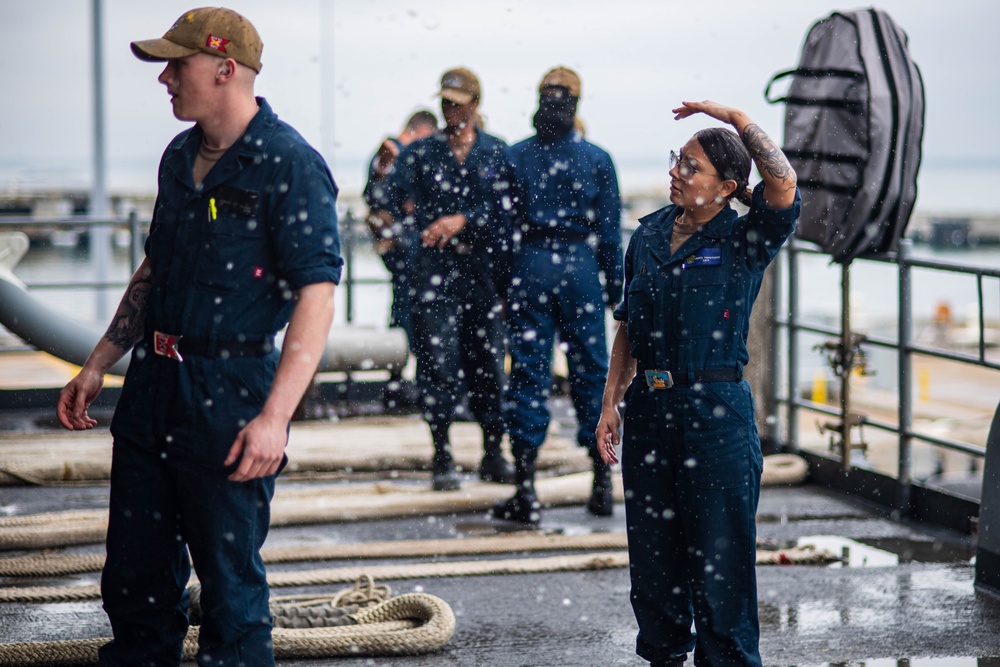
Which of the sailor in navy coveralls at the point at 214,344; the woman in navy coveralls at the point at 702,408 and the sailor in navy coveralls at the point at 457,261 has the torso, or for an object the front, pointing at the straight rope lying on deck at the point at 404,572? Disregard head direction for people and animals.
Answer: the sailor in navy coveralls at the point at 457,261

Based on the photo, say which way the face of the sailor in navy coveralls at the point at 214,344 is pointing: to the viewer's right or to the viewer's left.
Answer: to the viewer's left

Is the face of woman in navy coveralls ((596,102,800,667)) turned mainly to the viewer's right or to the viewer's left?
to the viewer's left

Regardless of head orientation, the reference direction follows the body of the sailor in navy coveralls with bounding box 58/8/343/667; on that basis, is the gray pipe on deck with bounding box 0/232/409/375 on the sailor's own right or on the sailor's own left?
on the sailor's own right

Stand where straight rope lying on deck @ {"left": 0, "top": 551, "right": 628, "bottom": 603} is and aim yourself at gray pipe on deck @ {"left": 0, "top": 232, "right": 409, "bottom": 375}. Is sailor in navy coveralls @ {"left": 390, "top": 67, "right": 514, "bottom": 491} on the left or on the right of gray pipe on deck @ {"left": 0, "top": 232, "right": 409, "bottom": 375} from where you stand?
right

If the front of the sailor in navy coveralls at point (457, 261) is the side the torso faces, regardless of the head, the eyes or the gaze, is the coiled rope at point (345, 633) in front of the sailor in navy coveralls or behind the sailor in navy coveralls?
in front

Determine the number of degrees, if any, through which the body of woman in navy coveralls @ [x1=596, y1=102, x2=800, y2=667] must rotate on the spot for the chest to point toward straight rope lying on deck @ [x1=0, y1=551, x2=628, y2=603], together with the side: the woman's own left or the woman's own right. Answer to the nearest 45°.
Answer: approximately 90° to the woman's own right

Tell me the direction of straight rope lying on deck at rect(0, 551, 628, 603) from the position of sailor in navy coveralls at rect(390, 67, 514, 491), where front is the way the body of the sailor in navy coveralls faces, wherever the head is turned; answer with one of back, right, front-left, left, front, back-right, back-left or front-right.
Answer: front

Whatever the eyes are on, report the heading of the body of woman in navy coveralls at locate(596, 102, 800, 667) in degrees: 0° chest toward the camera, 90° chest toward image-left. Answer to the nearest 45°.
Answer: approximately 45°

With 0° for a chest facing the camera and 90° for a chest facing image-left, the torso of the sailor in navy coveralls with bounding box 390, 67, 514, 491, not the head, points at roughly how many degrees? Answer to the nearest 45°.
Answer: approximately 0°

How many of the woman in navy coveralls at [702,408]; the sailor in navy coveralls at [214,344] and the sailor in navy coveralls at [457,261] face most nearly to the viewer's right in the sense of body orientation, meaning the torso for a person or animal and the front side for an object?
0

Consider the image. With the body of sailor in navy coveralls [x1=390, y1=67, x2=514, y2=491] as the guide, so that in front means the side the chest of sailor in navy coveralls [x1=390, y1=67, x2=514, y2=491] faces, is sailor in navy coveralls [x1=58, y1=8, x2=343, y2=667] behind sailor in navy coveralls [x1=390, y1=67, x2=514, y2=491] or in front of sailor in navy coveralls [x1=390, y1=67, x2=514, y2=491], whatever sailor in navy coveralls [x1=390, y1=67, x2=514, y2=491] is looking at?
in front
